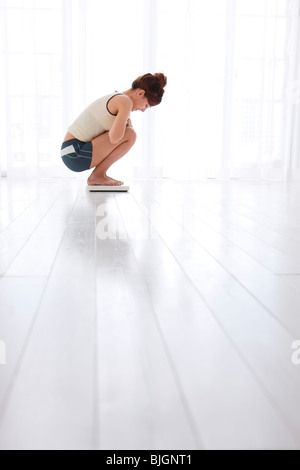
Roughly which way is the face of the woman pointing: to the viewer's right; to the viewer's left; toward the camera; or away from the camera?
to the viewer's right

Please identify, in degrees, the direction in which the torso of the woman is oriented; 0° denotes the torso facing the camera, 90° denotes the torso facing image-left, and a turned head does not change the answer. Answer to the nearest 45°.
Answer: approximately 270°
